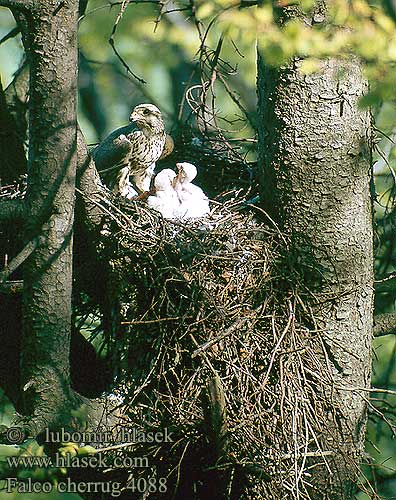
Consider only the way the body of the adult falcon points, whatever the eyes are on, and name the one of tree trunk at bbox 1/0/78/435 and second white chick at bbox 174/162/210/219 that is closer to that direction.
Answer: the second white chick

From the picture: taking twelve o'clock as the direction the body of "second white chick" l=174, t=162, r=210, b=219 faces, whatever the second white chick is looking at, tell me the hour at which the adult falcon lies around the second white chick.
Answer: The adult falcon is roughly at 2 o'clock from the second white chick.

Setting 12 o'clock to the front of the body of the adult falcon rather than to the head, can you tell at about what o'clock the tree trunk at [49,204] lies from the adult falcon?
The tree trunk is roughly at 2 o'clock from the adult falcon.

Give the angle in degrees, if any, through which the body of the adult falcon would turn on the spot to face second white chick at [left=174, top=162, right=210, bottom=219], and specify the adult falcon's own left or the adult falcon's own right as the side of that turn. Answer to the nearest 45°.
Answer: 0° — it already faces it

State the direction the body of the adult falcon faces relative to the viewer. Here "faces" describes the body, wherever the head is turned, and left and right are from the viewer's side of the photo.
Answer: facing the viewer and to the right of the viewer
